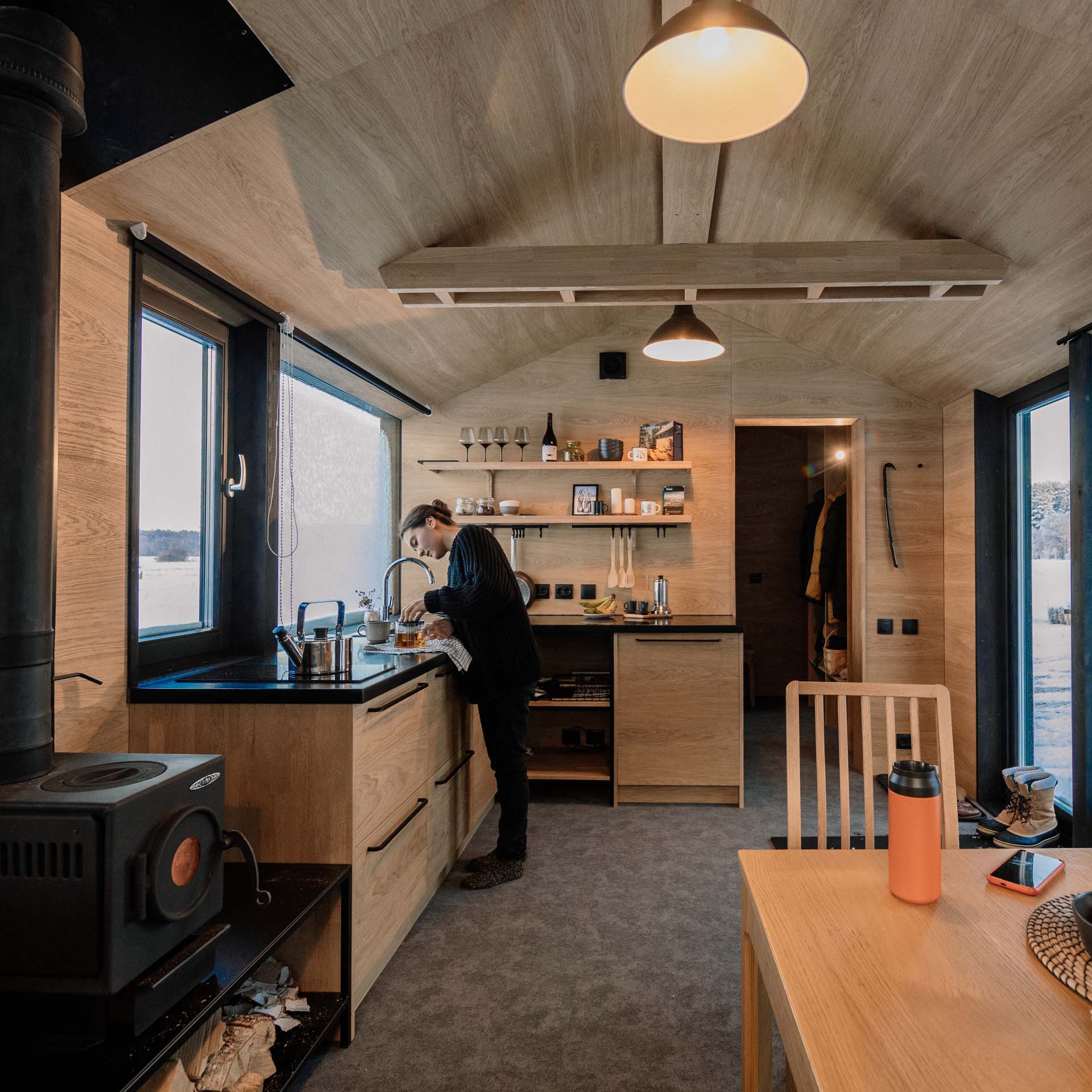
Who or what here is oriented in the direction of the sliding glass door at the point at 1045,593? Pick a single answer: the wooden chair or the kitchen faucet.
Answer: the kitchen faucet

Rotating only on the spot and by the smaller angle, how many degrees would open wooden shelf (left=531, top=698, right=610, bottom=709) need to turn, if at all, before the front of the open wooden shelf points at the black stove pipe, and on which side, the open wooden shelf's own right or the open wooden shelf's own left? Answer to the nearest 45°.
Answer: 0° — it already faces it

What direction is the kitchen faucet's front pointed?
to the viewer's right

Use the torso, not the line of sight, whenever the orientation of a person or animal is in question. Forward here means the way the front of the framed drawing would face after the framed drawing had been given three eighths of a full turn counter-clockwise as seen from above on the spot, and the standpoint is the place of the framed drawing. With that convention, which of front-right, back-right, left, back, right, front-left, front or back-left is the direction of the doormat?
right
